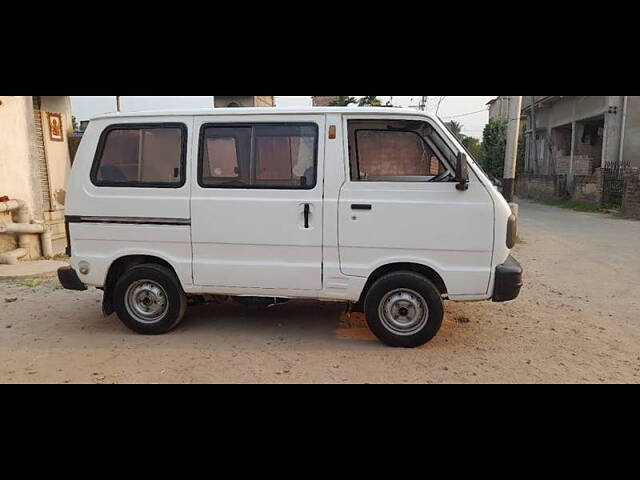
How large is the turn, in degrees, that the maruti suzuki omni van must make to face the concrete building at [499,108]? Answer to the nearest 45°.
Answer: approximately 45° to its left

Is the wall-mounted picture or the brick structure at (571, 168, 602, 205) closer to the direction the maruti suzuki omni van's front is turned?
the brick structure

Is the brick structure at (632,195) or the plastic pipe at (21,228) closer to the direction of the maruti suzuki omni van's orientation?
the brick structure

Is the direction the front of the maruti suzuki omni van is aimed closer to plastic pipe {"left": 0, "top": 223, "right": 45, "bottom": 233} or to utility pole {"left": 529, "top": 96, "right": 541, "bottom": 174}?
the utility pole

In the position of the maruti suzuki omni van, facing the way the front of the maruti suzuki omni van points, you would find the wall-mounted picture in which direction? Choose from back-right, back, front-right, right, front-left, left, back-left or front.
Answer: back-left

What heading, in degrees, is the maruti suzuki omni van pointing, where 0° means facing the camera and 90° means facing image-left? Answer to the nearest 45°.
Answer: approximately 270°

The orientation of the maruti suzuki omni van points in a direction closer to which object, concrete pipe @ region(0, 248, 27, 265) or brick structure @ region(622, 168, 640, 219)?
the brick structure

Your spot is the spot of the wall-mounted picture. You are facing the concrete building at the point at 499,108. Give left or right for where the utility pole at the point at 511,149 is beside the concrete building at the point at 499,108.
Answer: right

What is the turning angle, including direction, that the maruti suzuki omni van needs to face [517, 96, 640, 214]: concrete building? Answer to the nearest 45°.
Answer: approximately 45° to its left

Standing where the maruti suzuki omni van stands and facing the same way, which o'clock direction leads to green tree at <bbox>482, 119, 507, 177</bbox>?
The green tree is roughly at 10 o'clock from the maruti suzuki omni van.

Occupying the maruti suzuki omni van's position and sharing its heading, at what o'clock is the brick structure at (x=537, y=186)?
The brick structure is roughly at 10 o'clock from the maruti suzuki omni van.

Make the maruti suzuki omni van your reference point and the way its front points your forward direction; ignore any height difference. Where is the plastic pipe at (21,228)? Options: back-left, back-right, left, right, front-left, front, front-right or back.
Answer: back-left

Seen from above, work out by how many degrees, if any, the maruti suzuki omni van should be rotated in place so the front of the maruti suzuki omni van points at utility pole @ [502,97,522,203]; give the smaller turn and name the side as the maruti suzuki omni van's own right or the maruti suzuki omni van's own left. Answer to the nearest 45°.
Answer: approximately 45° to the maruti suzuki omni van's own left

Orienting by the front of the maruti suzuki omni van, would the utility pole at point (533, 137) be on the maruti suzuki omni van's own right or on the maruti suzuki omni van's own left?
on the maruti suzuki omni van's own left

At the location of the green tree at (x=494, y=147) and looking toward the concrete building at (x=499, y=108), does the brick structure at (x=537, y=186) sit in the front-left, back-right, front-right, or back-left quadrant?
back-right

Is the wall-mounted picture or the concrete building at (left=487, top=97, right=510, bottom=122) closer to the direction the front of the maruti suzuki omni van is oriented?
the concrete building

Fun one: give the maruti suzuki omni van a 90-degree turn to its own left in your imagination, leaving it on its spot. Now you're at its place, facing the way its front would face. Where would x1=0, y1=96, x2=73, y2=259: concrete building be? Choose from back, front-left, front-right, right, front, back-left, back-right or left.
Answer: front-left
